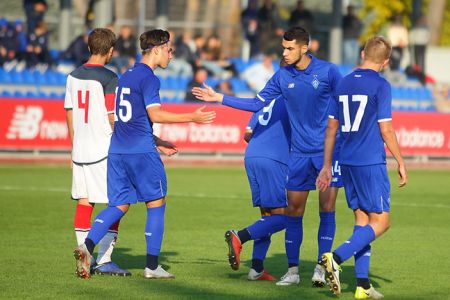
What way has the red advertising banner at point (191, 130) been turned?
toward the camera

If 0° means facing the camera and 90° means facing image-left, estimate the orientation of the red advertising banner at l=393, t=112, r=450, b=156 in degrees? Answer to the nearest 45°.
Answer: approximately 0°

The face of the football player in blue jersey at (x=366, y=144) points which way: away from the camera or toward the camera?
away from the camera

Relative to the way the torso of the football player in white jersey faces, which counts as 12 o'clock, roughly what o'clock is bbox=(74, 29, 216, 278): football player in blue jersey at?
The football player in blue jersey is roughly at 3 o'clock from the football player in white jersey.

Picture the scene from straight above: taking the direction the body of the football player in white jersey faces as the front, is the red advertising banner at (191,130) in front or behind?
in front

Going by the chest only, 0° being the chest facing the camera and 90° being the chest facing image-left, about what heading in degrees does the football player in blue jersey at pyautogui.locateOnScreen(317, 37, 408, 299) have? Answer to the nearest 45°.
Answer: approximately 225°

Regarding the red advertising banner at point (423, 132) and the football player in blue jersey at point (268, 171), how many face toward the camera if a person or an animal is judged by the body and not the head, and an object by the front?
1

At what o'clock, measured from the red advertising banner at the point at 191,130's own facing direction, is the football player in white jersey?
The football player in white jersey is roughly at 12 o'clock from the red advertising banner.

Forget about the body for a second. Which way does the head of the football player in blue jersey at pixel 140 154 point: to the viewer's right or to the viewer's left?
to the viewer's right

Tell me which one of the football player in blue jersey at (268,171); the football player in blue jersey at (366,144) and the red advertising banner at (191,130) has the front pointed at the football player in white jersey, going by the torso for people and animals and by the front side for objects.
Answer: the red advertising banner

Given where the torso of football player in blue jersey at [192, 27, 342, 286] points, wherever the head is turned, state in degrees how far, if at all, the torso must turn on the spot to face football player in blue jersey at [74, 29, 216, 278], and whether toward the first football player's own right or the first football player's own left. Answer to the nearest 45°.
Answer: approximately 45° to the first football player's own right
